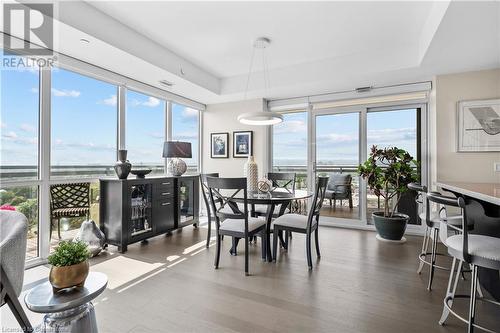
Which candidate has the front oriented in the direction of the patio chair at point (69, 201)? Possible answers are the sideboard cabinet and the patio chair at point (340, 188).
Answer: the patio chair at point (340, 188)

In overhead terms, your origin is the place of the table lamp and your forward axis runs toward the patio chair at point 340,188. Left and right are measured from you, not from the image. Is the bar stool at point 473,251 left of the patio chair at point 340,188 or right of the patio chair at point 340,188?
right

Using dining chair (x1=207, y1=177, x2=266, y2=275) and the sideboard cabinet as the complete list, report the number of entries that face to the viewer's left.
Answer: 0

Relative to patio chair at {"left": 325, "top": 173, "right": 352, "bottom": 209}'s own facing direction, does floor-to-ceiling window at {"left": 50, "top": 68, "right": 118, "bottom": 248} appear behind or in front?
in front

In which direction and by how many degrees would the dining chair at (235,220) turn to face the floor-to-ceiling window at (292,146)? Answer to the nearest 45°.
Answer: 0° — it already faces it

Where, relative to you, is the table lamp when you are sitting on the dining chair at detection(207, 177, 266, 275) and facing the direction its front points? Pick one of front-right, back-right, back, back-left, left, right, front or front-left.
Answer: left

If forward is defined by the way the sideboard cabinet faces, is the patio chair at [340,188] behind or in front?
in front

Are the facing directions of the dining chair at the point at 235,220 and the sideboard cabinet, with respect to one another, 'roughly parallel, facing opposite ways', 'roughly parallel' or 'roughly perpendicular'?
roughly perpendicular

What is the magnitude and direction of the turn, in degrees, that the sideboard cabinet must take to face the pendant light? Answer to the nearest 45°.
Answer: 0° — it already faces it

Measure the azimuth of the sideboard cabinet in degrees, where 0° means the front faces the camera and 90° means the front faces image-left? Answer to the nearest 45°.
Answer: approximately 315°

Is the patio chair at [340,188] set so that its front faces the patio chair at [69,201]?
yes

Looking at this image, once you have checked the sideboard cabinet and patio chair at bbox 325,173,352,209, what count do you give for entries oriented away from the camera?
0

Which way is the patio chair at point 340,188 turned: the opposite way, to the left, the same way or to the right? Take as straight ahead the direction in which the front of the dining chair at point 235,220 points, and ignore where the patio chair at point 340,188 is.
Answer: the opposite way

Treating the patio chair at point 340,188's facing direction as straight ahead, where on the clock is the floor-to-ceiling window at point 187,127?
The floor-to-ceiling window is roughly at 1 o'clock from the patio chair.

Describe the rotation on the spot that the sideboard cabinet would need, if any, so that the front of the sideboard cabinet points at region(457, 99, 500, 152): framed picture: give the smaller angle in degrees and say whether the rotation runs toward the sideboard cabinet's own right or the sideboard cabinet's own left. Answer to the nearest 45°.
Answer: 0° — it already faces it

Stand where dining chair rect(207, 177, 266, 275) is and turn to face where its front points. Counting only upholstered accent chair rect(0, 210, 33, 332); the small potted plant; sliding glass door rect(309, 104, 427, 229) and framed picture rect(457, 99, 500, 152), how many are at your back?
2

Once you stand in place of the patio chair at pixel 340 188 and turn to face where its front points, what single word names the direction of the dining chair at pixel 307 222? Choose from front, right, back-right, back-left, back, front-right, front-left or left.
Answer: front-left

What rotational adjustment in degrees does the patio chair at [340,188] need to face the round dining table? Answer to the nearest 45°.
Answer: approximately 45° to its left
